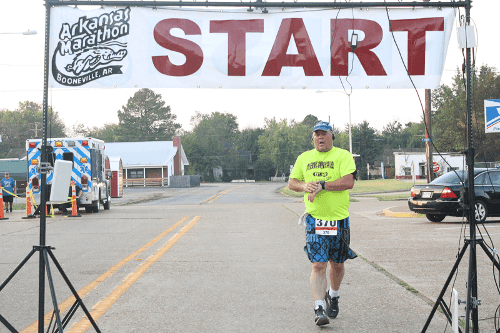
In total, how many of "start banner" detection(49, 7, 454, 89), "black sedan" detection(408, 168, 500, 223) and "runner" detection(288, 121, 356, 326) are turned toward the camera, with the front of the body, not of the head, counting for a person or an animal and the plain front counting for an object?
2

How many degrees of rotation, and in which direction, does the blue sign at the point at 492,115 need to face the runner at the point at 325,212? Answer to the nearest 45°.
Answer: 0° — it already faces them

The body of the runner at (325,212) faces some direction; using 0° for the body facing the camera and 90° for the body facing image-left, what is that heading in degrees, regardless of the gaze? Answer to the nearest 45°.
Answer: approximately 0°

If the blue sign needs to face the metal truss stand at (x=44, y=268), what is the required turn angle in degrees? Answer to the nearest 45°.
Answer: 0° — it already faces it

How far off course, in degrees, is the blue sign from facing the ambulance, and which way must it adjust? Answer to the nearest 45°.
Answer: approximately 90° to its right

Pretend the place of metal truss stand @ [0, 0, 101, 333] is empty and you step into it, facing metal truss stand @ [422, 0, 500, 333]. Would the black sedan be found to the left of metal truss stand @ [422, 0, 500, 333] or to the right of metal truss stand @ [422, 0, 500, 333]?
left

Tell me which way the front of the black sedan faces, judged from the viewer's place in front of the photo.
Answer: facing away from the viewer and to the right of the viewer

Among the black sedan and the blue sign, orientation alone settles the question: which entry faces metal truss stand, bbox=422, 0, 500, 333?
the blue sign

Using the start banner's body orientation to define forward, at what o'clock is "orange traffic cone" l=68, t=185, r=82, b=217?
The orange traffic cone is roughly at 5 o'clock from the start banner.

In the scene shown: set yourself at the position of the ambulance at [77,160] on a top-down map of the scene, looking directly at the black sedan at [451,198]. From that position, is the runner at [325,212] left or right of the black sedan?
right
